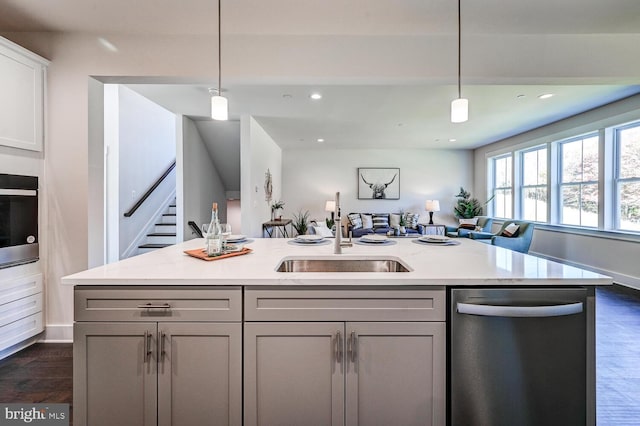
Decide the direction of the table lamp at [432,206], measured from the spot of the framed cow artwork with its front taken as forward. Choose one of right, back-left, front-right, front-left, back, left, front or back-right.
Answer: left

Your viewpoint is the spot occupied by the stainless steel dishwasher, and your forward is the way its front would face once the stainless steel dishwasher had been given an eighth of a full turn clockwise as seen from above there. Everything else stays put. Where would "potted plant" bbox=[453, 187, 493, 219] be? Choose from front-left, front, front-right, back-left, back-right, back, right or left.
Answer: back-right

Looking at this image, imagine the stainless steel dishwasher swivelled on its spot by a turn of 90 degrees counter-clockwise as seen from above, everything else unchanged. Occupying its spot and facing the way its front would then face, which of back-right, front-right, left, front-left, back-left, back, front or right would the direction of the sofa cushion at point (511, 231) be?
left

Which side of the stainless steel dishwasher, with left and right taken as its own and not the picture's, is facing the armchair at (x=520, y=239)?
back

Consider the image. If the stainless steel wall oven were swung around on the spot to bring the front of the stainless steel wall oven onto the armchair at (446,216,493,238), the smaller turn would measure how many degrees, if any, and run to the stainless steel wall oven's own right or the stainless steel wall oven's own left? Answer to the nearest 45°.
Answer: approximately 45° to the stainless steel wall oven's own left

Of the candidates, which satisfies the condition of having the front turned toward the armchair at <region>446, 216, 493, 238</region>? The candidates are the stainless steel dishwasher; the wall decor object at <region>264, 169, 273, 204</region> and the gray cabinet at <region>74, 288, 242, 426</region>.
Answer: the wall decor object

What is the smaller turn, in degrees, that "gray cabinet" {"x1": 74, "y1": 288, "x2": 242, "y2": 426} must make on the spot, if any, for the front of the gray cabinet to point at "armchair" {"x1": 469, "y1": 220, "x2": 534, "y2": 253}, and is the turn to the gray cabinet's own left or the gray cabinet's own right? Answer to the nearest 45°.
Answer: approximately 90° to the gray cabinet's own left

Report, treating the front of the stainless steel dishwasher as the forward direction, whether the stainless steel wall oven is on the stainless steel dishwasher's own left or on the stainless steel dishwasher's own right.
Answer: on the stainless steel dishwasher's own right

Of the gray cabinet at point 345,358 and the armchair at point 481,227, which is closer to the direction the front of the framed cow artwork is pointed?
the gray cabinet

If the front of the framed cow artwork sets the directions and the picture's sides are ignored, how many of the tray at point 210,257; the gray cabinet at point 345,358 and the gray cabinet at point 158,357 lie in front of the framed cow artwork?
3

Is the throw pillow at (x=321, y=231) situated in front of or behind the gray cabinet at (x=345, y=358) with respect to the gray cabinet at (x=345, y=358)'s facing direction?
behind

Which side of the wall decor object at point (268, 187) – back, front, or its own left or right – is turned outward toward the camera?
right

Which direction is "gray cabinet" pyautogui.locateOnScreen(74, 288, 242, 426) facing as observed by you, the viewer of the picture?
facing the viewer

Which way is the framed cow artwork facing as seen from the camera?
toward the camera

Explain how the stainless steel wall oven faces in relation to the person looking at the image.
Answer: facing the viewer and to the right of the viewer

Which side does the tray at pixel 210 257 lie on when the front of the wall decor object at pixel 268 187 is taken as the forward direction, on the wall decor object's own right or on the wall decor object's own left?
on the wall decor object's own right

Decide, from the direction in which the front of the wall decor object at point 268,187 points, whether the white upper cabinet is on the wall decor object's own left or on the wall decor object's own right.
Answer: on the wall decor object's own right

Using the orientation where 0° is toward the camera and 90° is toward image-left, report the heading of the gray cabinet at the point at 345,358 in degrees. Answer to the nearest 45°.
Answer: approximately 0°
